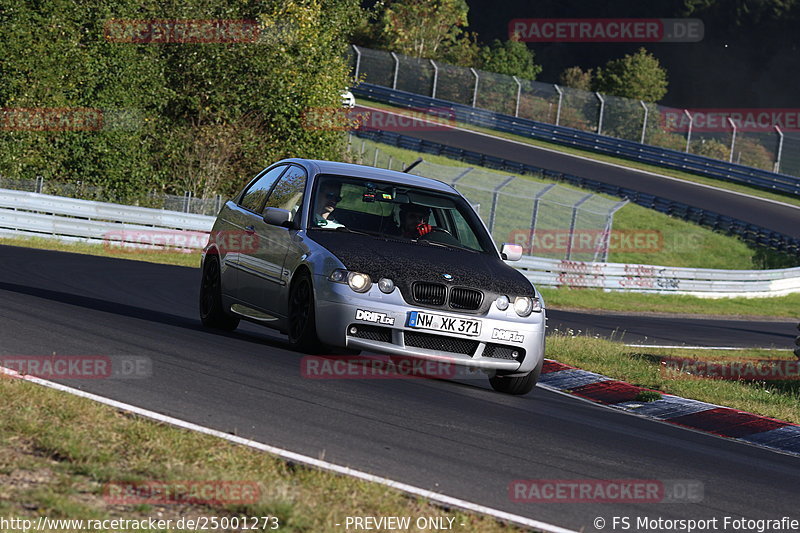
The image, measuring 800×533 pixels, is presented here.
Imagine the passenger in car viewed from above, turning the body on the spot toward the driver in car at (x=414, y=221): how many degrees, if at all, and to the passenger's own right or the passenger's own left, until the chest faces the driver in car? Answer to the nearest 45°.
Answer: approximately 45° to the passenger's own left

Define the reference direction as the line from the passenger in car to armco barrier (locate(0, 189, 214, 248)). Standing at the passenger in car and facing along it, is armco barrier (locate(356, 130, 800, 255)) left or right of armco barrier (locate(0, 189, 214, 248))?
right

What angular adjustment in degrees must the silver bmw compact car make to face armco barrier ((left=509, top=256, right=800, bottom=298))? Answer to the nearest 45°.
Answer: approximately 135° to its left

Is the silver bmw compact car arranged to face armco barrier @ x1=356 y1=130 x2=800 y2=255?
no

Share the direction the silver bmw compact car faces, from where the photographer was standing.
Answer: facing the viewer and to the right of the viewer

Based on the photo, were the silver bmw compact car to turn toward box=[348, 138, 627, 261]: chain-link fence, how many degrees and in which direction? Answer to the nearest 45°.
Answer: approximately 135° to its left

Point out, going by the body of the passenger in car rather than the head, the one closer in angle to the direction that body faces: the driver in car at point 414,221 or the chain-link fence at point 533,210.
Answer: the driver in car

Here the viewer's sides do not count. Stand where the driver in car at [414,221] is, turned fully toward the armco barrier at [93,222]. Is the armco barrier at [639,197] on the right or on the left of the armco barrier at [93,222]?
right

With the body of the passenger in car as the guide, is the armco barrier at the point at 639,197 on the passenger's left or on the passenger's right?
on the passenger's left

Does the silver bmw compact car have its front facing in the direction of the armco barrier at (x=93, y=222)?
no

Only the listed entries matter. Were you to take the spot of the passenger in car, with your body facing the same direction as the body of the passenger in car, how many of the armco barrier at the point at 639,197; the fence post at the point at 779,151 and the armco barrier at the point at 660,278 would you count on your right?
0

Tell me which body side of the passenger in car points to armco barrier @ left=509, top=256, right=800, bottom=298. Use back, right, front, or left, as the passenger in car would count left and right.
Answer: left
